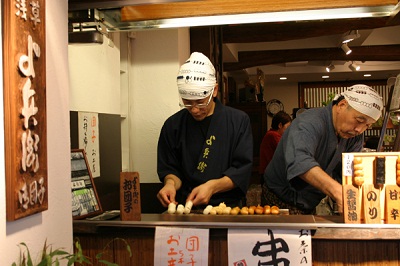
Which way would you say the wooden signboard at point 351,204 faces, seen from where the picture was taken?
facing the viewer

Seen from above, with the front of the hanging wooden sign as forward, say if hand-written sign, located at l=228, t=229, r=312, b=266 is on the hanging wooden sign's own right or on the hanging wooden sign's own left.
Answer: on the hanging wooden sign's own left

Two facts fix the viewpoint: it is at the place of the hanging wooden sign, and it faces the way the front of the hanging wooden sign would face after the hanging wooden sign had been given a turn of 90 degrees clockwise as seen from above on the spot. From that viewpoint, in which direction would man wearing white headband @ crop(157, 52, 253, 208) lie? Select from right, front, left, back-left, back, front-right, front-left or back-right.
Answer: back

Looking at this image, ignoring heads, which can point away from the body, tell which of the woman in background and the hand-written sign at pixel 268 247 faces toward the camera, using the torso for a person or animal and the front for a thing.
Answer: the hand-written sign

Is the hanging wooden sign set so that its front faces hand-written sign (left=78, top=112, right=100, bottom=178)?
no

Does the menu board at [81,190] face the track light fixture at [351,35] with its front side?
no

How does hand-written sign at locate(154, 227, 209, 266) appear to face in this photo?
toward the camera

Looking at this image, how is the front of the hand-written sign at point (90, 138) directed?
toward the camera

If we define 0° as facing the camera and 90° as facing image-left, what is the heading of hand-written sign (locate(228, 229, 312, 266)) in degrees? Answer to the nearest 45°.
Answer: approximately 0°

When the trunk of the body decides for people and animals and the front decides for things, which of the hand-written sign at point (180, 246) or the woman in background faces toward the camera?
the hand-written sign

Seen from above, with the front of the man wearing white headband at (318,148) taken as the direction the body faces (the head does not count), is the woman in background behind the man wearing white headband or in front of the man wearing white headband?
behind

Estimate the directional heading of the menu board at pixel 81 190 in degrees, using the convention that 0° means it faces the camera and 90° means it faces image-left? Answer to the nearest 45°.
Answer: approximately 315°

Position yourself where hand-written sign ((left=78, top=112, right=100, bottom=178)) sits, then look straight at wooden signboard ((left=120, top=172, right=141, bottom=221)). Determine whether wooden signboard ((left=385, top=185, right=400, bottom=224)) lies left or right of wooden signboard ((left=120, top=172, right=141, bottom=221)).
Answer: left

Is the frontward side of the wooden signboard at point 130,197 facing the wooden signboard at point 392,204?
no
